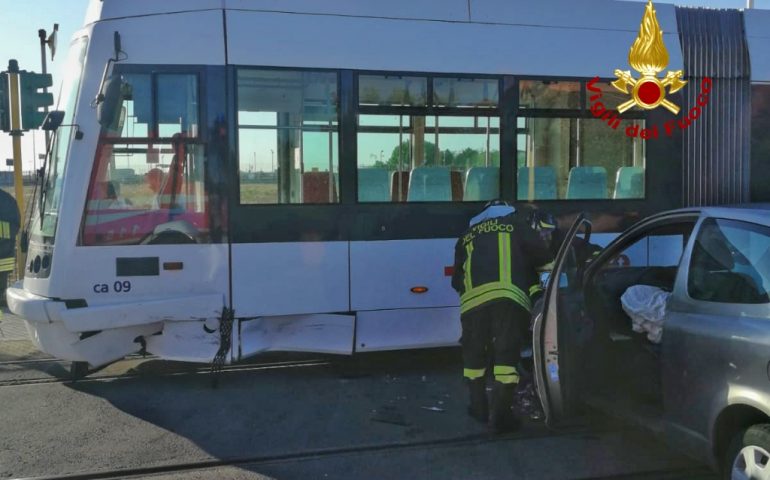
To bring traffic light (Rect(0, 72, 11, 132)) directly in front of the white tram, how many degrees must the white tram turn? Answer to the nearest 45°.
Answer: approximately 45° to its right

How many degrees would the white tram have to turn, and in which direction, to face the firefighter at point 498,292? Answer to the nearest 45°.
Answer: approximately 135° to its left

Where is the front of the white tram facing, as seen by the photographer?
facing to the left of the viewer

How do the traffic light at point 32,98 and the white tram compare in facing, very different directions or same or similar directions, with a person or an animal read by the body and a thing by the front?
very different directions

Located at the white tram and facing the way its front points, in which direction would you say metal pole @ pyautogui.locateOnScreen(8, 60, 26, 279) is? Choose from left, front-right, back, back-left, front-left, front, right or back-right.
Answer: front-right
